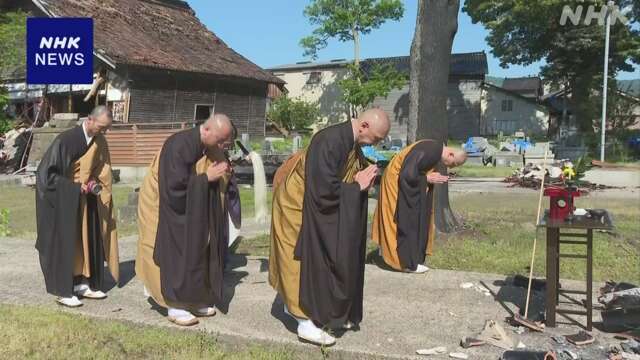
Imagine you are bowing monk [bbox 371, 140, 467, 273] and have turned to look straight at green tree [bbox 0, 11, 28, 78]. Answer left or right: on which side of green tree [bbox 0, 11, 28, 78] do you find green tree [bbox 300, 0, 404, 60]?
right

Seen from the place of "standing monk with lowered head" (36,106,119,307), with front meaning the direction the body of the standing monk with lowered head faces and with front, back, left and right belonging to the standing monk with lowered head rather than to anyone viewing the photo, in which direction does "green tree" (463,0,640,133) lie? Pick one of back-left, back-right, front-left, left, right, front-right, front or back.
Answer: left

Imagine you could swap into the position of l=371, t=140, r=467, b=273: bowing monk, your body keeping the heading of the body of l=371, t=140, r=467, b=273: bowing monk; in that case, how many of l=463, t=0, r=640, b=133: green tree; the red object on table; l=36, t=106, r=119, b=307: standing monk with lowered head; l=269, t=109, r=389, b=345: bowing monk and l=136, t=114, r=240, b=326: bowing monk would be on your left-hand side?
1

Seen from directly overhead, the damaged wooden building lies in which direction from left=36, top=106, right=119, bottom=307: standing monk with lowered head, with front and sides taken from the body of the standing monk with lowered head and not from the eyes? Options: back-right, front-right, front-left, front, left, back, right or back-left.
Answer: back-left

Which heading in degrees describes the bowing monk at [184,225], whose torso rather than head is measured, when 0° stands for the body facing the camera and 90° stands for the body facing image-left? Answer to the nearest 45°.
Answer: approximately 315°

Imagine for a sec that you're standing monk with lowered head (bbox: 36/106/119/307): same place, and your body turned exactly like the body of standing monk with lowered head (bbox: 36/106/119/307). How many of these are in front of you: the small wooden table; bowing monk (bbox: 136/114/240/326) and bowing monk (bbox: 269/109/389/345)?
3

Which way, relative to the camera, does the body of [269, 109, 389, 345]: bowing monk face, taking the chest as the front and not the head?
to the viewer's right

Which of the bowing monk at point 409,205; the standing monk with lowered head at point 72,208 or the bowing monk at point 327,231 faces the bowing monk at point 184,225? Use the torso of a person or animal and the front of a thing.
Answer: the standing monk with lowered head at point 72,208

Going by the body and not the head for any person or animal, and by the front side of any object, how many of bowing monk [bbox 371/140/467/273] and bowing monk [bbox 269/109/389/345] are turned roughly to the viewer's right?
2

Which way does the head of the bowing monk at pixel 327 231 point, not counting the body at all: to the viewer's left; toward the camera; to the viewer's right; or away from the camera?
to the viewer's right

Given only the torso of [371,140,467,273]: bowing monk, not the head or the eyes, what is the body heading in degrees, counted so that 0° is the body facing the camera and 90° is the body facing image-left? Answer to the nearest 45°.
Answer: approximately 270°

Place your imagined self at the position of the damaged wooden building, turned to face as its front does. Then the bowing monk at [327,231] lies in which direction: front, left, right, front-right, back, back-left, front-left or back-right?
front-left
